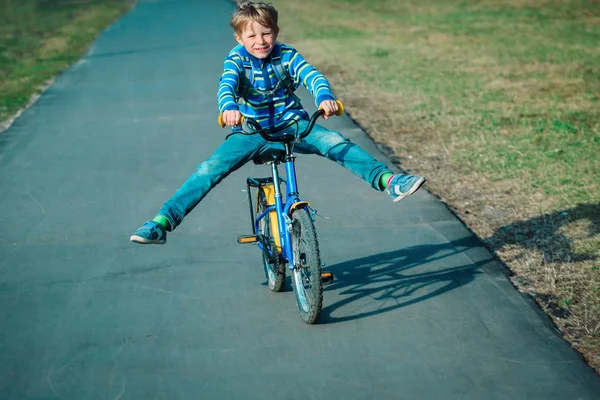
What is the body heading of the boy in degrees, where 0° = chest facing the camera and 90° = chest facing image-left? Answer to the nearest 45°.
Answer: approximately 0°

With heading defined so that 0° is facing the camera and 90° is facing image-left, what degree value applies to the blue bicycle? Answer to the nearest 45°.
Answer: approximately 0°
